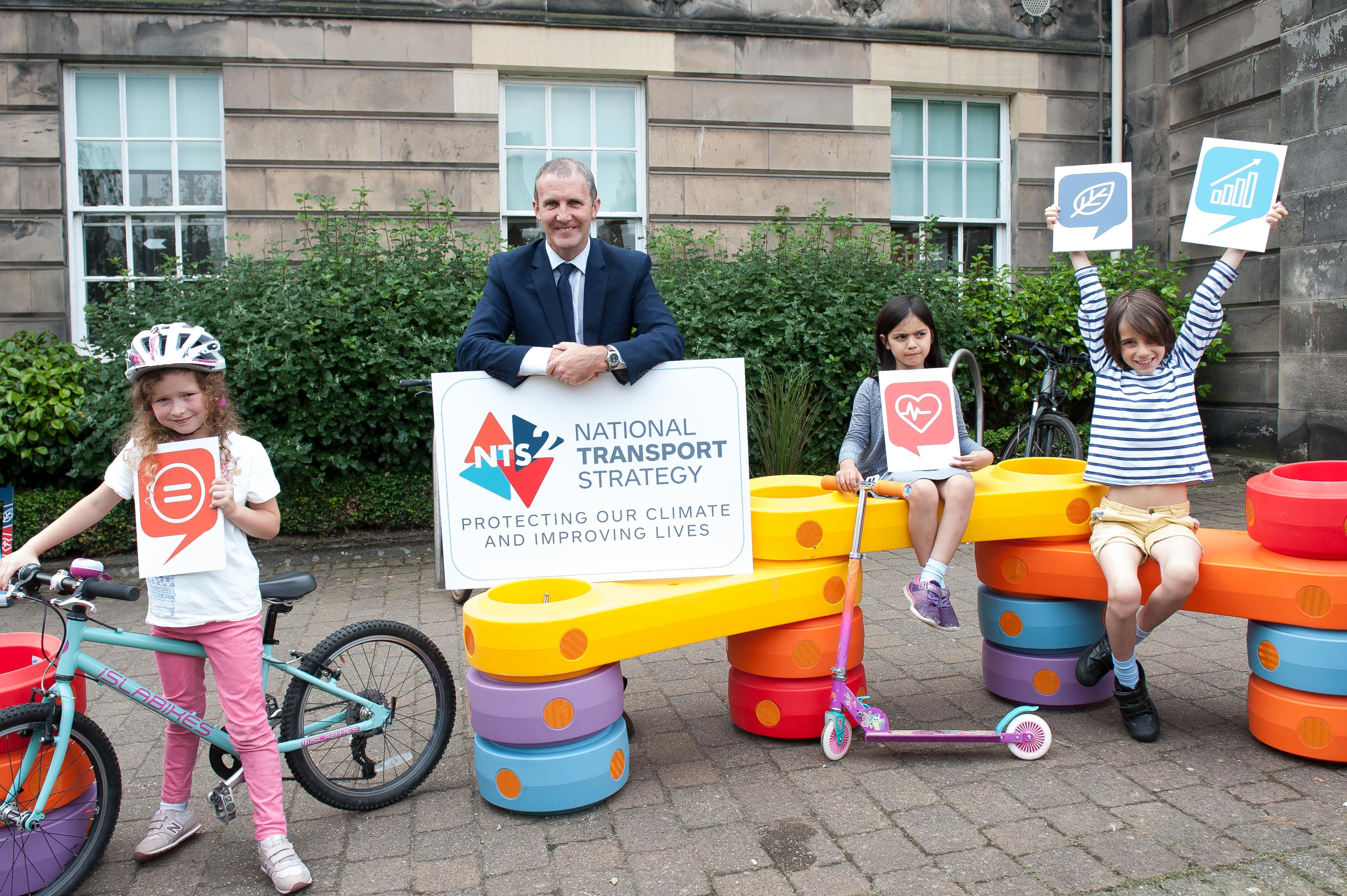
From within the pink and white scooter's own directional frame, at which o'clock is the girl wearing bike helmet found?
The girl wearing bike helmet is roughly at 11 o'clock from the pink and white scooter.

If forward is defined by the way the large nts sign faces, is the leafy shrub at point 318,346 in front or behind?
behind

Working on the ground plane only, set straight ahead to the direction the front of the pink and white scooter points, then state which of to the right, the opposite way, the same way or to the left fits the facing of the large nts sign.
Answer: to the left

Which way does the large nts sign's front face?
toward the camera

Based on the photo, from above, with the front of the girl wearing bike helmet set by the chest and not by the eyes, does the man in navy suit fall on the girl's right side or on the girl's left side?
on the girl's left side

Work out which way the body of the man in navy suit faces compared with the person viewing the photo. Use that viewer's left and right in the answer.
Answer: facing the viewer

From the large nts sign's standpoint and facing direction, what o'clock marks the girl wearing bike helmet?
The girl wearing bike helmet is roughly at 2 o'clock from the large nts sign.

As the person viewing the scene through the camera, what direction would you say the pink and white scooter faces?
facing to the left of the viewer

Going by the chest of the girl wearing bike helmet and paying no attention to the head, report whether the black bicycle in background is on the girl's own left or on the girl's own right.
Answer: on the girl's own left
